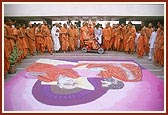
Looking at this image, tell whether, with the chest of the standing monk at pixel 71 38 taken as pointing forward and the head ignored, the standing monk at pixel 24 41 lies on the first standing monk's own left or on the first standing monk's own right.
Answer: on the first standing monk's own right

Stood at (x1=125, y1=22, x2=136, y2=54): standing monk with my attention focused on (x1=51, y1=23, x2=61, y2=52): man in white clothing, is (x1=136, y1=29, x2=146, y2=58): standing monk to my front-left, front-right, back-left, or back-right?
back-left

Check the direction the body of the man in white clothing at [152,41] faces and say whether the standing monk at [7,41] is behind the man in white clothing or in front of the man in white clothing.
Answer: in front

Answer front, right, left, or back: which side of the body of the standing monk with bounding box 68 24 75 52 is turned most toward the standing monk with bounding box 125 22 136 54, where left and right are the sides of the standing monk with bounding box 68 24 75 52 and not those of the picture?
left
